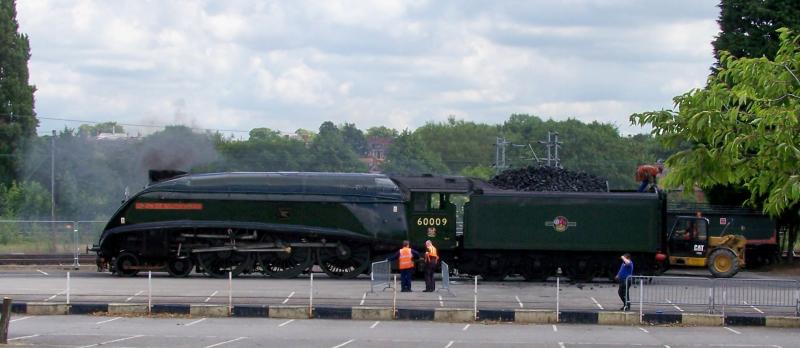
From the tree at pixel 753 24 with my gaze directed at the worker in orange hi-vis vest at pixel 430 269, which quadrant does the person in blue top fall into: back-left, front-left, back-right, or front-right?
front-left

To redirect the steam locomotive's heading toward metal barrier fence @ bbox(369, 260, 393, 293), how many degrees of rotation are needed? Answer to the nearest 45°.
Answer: approximately 90° to its left

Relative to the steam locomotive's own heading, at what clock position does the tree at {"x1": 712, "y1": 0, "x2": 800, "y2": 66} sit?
The tree is roughly at 5 o'clock from the steam locomotive.

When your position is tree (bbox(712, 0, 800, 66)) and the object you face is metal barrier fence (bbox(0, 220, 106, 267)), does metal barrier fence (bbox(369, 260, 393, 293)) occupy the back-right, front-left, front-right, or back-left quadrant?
front-left

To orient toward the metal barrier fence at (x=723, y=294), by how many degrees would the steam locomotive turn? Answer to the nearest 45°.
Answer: approximately 135° to its left

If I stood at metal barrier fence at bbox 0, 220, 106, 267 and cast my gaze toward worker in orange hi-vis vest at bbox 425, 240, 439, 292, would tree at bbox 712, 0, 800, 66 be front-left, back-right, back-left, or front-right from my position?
front-left

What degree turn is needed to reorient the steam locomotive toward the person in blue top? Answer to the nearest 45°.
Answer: approximately 135° to its left

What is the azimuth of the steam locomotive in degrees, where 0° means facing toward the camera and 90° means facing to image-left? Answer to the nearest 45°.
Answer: approximately 90°

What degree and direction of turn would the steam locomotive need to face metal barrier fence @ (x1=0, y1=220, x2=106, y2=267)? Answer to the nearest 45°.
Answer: approximately 45° to its right

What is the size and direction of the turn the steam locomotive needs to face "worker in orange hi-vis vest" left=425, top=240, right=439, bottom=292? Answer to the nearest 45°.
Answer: approximately 135° to its left
